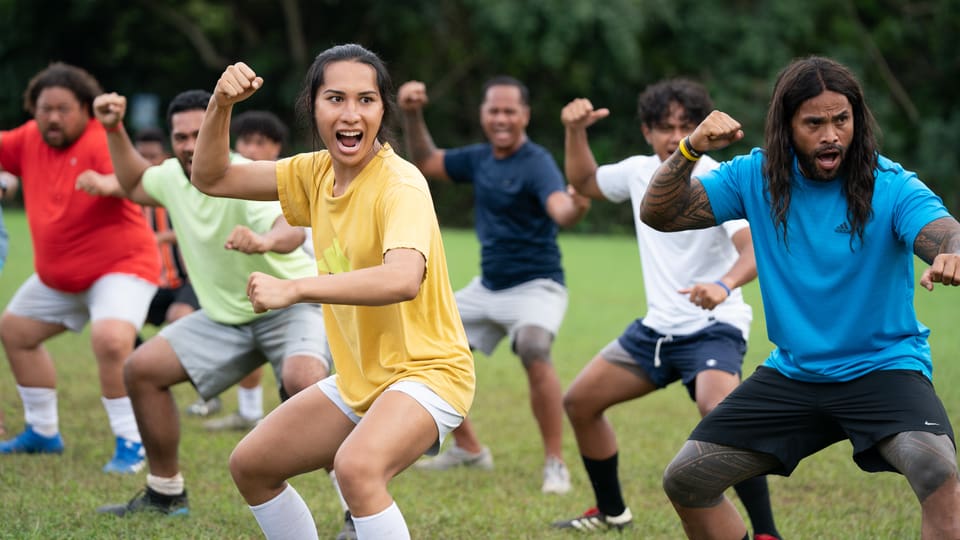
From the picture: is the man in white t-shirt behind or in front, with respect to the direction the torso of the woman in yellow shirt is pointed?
behind

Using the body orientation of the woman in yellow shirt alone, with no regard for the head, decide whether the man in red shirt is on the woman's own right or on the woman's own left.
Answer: on the woman's own right

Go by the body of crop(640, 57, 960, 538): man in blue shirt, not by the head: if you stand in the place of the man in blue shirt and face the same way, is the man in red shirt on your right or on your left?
on your right

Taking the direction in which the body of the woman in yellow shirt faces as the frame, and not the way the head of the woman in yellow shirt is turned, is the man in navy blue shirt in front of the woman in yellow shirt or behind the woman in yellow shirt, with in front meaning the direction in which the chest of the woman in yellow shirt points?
behind

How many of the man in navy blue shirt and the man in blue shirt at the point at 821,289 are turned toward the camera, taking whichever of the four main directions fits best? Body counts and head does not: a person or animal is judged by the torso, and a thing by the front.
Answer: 2

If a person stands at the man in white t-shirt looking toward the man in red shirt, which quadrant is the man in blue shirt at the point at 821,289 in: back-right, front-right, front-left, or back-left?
back-left

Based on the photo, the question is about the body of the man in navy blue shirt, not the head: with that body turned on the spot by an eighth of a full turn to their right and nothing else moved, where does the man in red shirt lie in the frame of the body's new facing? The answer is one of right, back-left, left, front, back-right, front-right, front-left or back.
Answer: front-right

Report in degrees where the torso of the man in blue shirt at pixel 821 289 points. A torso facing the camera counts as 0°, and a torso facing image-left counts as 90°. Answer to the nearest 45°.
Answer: approximately 0°
